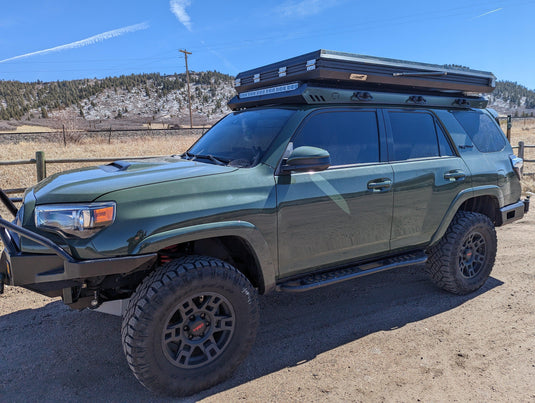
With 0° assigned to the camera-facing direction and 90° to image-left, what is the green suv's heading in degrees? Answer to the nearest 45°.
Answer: approximately 45°
